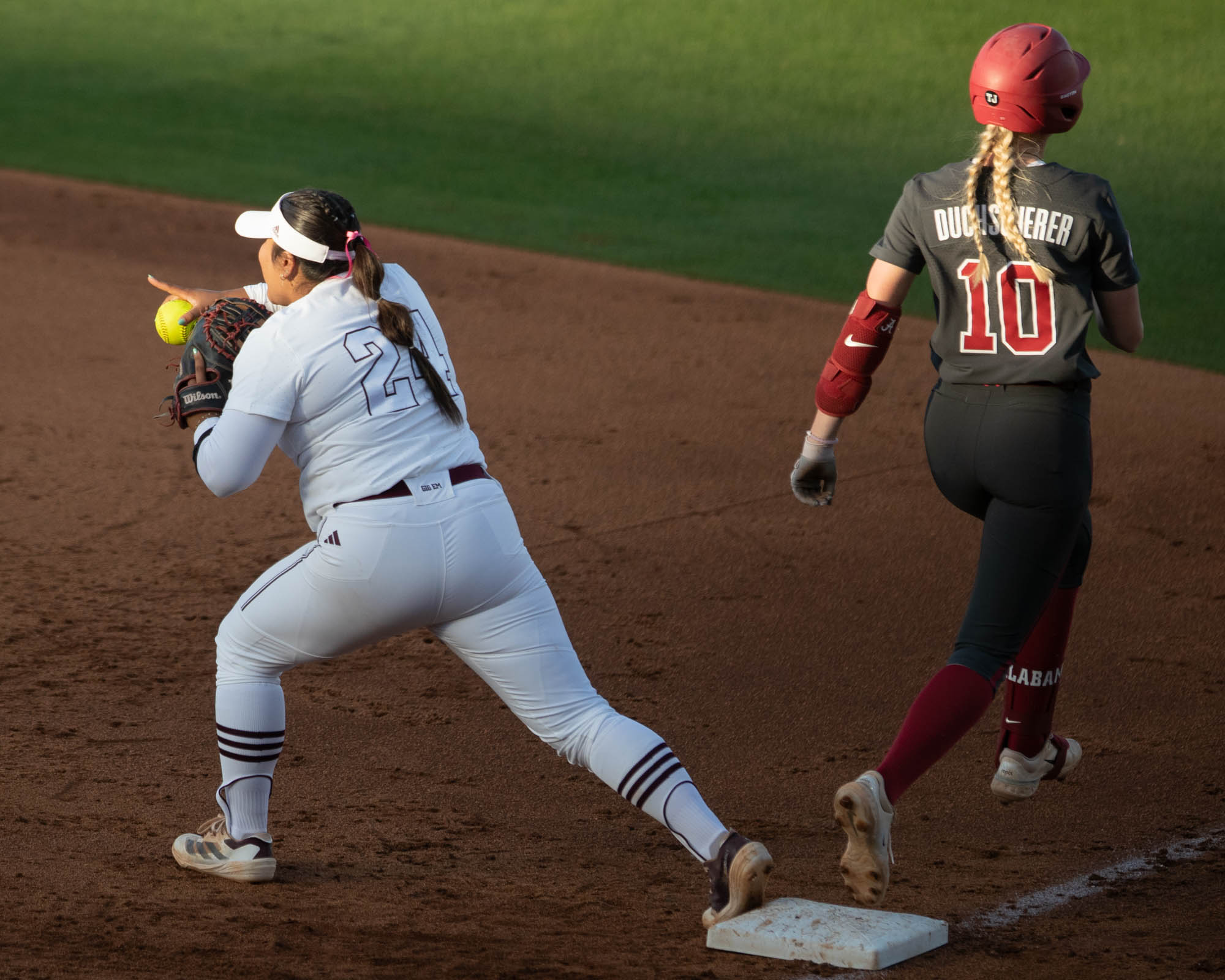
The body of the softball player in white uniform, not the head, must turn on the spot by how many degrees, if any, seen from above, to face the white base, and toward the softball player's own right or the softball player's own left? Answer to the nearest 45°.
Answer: approximately 180°

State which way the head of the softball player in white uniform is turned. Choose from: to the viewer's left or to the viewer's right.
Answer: to the viewer's left

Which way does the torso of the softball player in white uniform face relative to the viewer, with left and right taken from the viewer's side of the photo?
facing away from the viewer and to the left of the viewer

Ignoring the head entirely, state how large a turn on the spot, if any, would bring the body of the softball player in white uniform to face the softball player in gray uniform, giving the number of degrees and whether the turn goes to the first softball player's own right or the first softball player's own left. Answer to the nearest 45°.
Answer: approximately 135° to the first softball player's own right
